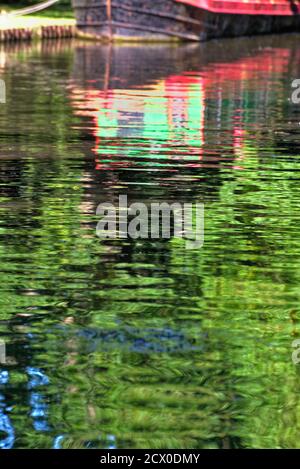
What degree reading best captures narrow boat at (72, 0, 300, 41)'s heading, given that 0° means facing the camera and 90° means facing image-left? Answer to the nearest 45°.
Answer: approximately 45°
